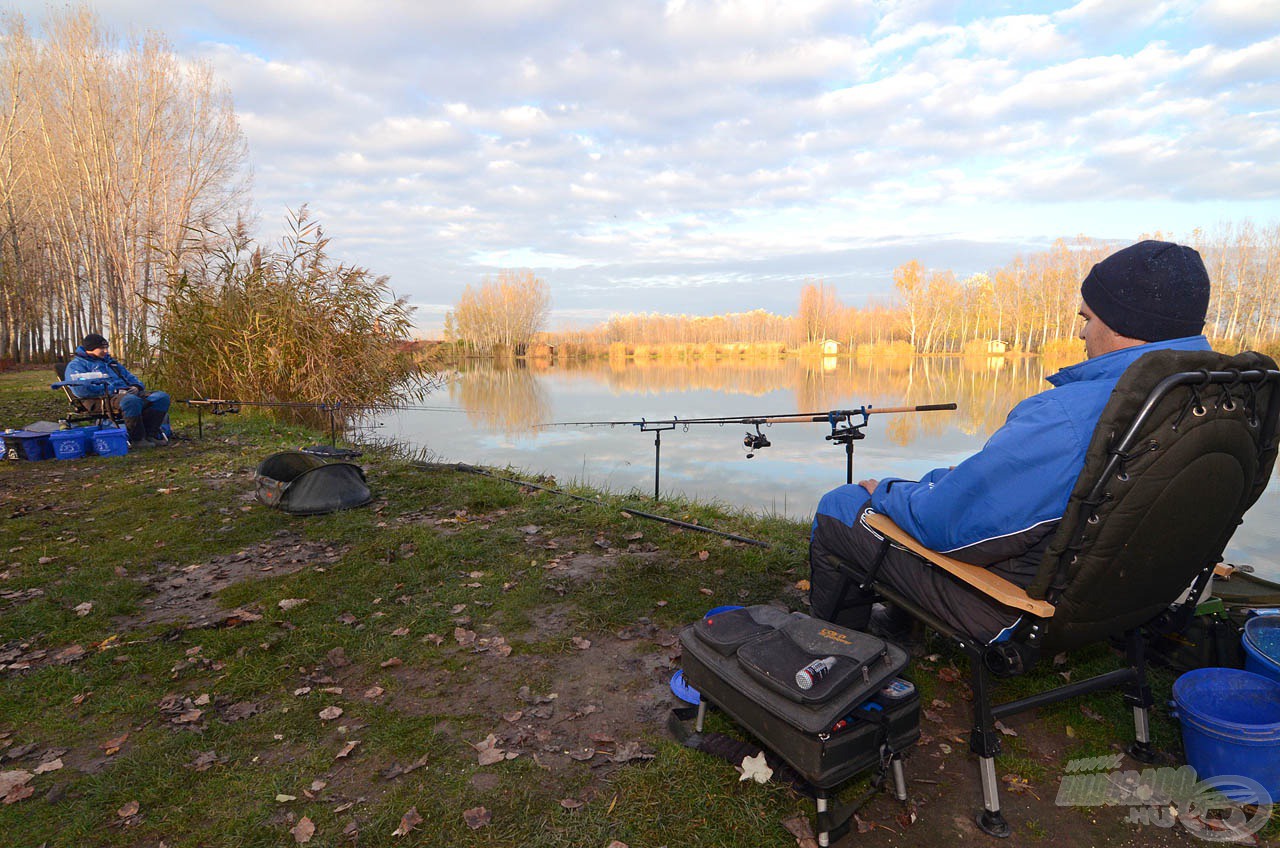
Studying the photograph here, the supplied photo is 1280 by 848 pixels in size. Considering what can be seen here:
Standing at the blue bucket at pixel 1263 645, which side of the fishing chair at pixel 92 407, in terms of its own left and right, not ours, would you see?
right

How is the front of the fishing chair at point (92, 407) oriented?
to the viewer's right

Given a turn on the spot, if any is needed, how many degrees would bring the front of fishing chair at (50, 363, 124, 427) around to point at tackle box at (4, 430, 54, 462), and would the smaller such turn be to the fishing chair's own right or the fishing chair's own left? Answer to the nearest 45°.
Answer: approximately 135° to the fishing chair's own right

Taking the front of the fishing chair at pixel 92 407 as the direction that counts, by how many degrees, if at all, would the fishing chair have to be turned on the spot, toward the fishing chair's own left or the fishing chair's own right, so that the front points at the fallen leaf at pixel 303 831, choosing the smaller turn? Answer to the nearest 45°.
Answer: approximately 90° to the fishing chair's own right

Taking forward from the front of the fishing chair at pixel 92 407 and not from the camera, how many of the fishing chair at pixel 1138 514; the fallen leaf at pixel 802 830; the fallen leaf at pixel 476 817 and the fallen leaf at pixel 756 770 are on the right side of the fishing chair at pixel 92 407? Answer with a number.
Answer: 4

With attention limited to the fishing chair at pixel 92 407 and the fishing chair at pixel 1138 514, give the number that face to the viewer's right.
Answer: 1

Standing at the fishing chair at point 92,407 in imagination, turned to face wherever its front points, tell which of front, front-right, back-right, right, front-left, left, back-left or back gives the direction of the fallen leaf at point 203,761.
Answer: right

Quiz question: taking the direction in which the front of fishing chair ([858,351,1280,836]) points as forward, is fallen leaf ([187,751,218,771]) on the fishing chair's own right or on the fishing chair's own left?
on the fishing chair's own left

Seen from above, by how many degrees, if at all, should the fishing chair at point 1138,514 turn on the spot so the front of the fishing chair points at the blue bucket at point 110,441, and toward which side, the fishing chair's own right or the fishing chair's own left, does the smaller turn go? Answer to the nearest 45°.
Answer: approximately 45° to the fishing chair's own left

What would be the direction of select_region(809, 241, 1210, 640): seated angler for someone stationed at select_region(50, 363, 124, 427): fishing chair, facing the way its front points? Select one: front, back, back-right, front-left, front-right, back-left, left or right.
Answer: right

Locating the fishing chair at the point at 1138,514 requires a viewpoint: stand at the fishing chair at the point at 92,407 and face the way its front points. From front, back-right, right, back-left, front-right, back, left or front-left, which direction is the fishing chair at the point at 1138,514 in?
right

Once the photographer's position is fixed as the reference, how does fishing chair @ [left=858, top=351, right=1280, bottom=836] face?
facing away from the viewer and to the left of the viewer

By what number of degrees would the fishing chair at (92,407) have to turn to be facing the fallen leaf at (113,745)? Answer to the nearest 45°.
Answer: approximately 90° to its right

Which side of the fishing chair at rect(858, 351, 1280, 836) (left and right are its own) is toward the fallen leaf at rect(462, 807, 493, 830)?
left

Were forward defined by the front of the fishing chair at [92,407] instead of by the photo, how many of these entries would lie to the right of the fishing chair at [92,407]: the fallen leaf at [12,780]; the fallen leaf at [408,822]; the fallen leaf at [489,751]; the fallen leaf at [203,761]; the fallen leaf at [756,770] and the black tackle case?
6
